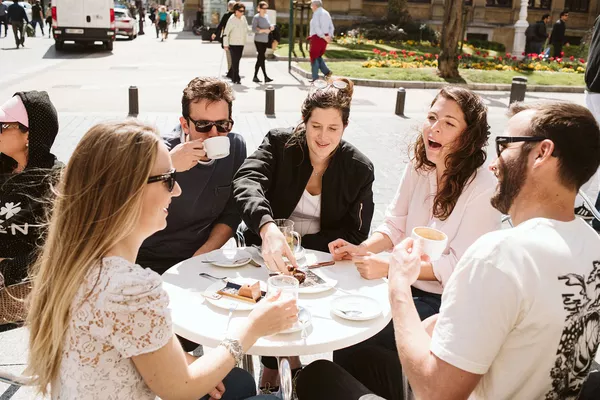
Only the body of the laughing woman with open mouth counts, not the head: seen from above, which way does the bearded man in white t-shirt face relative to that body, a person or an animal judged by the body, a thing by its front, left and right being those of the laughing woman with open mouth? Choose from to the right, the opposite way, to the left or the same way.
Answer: to the right

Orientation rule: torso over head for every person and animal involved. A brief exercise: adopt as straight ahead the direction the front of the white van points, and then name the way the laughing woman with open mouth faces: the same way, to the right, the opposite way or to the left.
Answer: to the left

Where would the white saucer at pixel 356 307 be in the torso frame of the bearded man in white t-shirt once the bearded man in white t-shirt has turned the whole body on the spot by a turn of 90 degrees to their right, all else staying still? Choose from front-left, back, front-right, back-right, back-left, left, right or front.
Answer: left

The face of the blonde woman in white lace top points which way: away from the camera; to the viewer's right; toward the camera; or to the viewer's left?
to the viewer's right

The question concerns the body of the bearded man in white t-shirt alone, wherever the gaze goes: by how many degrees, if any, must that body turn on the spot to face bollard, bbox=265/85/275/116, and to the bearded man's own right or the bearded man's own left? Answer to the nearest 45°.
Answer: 0° — they already face it

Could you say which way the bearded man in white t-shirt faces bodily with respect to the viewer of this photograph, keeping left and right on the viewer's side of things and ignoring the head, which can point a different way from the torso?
facing away from the viewer and to the left of the viewer

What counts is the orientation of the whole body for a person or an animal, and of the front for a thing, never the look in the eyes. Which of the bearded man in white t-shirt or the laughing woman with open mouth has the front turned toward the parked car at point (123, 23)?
the bearded man in white t-shirt

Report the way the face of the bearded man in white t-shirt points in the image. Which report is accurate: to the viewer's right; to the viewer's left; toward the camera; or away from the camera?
to the viewer's left

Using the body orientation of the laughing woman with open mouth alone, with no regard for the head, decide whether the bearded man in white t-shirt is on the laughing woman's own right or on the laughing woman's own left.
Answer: on the laughing woman's own left

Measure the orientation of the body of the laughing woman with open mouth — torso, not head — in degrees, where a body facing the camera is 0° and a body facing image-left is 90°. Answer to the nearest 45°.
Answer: approximately 45°

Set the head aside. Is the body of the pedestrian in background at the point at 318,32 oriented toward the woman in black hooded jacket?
no

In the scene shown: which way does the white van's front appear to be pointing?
away from the camera

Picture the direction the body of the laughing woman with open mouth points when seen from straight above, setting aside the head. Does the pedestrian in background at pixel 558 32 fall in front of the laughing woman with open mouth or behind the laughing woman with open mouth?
behind

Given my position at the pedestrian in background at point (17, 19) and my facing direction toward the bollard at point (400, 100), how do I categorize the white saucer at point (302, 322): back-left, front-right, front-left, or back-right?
front-right
